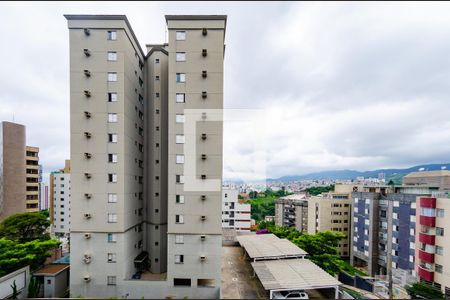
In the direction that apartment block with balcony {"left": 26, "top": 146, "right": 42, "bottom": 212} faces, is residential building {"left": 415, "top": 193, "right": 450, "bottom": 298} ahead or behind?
ahead

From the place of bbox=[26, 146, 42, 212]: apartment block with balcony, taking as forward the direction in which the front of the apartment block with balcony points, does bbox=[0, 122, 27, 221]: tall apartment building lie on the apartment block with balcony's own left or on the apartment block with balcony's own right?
on the apartment block with balcony's own right

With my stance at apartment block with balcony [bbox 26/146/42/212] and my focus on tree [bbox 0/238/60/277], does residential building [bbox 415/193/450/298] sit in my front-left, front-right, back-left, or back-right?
front-left

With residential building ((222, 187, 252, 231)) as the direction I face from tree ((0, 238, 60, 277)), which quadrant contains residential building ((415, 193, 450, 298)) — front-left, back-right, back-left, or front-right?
front-right

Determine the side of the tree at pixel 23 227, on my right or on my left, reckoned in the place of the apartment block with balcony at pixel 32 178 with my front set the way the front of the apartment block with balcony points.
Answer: on my right

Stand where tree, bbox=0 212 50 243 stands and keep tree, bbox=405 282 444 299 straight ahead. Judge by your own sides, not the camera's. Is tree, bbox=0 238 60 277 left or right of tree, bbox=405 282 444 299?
right

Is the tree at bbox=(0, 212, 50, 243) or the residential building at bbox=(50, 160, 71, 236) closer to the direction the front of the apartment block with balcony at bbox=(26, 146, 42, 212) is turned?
the tree

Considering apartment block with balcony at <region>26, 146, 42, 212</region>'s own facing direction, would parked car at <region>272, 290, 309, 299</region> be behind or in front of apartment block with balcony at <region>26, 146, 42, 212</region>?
in front

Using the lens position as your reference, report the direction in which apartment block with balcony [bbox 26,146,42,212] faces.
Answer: facing the viewer and to the right of the viewer
